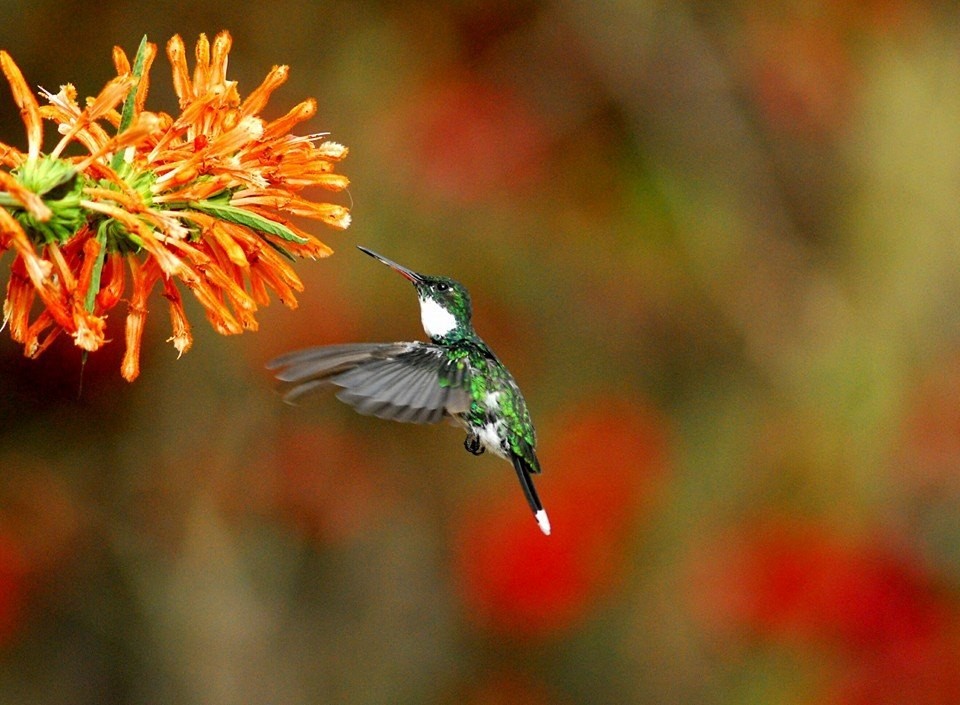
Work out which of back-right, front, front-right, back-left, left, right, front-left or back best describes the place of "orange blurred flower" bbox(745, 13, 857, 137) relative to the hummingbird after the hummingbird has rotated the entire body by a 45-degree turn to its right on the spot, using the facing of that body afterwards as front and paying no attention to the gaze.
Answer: right

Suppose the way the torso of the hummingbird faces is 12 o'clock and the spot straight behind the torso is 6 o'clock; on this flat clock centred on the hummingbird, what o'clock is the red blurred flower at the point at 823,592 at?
The red blurred flower is roughly at 4 o'clock from the hummingbird.

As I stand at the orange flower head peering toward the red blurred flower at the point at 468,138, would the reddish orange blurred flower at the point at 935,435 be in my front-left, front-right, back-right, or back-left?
front-right

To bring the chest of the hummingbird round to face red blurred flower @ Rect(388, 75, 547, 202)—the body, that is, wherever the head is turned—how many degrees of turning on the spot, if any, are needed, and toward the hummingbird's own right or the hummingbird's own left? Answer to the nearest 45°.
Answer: approximately 90° to the hummingbird's own right

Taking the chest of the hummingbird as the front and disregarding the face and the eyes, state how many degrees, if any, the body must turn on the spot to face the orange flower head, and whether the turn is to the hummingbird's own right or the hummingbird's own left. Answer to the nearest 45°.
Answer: approximately 45° to the hummingbird's own left

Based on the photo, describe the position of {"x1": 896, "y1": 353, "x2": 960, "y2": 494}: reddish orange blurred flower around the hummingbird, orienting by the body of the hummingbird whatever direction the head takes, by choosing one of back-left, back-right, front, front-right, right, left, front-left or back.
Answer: back-right

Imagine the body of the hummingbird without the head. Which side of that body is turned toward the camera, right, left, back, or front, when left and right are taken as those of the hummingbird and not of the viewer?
left

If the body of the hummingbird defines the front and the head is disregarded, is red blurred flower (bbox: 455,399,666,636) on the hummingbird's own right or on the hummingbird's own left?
on the hummingbird's own right
